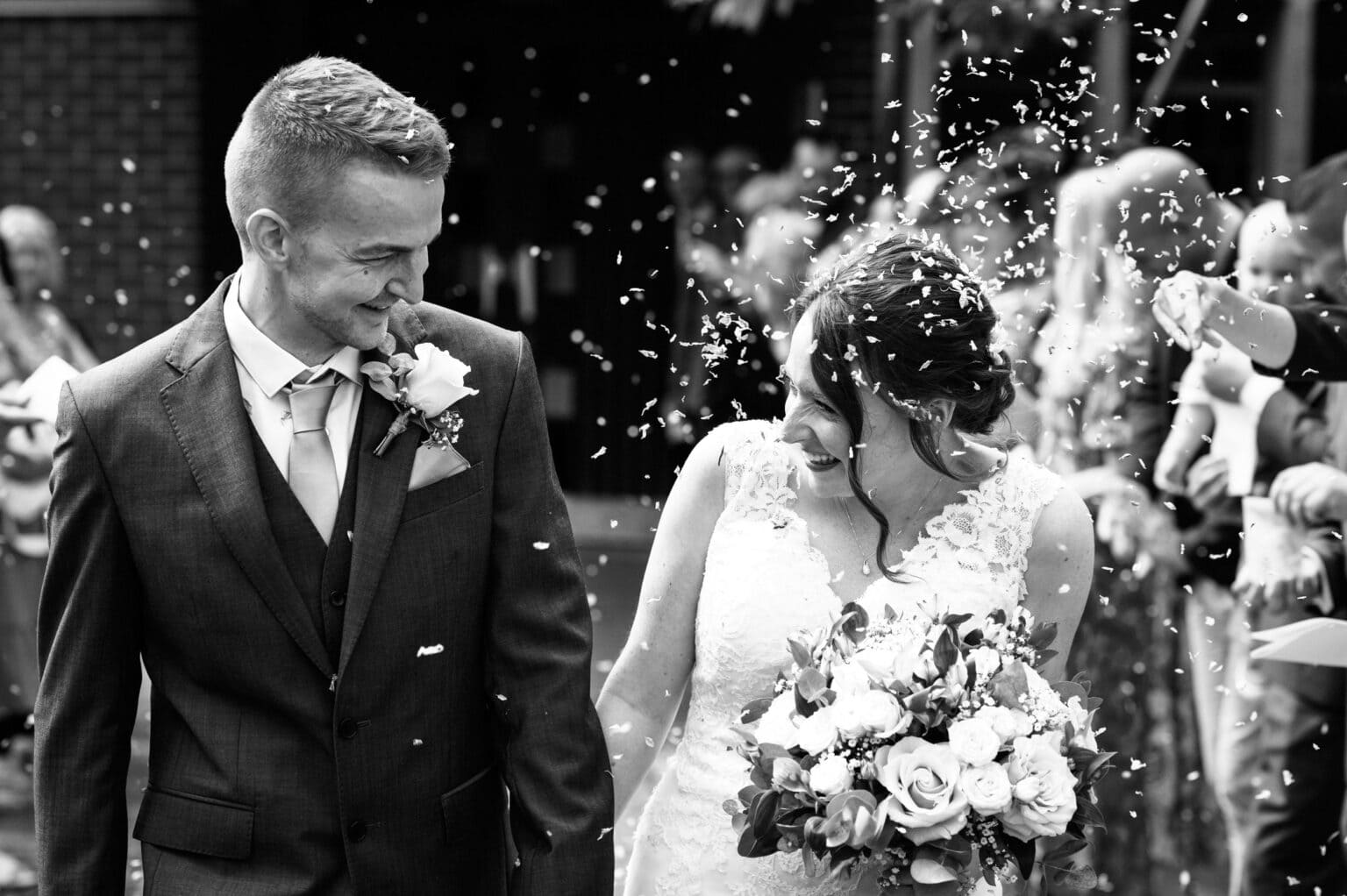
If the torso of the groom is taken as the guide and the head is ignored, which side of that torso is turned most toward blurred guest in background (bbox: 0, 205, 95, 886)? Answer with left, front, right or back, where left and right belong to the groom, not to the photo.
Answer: back

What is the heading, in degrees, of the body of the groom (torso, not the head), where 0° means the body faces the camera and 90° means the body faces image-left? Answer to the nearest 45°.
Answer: approximately 0°

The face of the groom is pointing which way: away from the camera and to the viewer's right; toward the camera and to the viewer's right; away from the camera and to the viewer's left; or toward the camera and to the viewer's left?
toward the camera and to the viewer's right

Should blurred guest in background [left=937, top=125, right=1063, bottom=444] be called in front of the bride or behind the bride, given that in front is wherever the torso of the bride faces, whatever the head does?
behind

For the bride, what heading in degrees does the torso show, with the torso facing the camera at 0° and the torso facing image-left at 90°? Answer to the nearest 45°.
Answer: approximately 0°

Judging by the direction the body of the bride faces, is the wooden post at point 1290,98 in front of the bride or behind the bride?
behind

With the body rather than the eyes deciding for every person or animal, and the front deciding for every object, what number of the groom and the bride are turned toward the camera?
2
